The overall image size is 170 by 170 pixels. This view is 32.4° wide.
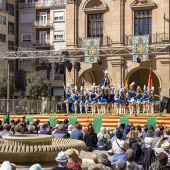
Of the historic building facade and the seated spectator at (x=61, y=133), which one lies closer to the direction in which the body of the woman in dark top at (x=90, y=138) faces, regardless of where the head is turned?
the historic building facade

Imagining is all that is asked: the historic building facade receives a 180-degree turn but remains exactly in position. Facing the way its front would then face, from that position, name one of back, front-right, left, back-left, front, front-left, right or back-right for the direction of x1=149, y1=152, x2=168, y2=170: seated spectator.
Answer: back

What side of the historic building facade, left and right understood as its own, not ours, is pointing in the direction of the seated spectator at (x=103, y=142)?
front

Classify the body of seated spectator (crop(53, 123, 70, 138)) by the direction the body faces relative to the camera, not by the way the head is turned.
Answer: away from the camera

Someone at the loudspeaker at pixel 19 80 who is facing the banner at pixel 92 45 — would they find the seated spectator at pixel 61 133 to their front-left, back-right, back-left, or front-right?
back-right

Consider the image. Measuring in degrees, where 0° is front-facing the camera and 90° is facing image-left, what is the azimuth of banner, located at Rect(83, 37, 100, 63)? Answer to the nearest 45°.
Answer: approximately 0°

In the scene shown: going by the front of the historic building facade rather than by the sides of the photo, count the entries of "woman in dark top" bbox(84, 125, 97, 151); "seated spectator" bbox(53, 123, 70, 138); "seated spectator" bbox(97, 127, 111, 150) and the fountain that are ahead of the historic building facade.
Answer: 4

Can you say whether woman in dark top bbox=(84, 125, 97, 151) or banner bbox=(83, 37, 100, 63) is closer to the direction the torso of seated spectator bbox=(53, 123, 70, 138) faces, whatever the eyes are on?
the banner

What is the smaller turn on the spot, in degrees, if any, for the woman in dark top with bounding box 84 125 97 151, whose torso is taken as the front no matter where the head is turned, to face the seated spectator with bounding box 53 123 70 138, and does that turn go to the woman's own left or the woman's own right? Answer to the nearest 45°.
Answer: approximately 135° to the woman's own left

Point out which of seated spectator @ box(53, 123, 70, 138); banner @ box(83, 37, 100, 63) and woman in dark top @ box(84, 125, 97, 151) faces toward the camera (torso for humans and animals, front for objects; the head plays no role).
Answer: the banner

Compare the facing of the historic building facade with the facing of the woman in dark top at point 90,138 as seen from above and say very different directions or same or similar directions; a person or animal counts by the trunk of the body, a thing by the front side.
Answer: very different directions

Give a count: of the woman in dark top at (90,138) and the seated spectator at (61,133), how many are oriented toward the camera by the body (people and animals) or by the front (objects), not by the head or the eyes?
0

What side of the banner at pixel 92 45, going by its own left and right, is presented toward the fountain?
front

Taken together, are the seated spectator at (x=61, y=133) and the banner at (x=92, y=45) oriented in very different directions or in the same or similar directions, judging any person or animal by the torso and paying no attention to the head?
very different directions

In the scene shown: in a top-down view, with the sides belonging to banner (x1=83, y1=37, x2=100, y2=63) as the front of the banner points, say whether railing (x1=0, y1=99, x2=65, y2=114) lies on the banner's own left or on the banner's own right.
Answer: on the banner's own right

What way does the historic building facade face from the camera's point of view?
toward the camera

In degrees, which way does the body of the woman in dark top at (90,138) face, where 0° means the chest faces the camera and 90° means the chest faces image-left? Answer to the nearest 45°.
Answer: approximately 180°
